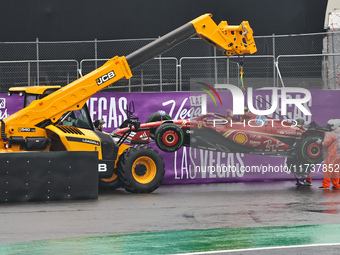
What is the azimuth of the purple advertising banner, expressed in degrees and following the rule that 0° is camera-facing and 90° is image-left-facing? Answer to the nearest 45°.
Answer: approximately 0°

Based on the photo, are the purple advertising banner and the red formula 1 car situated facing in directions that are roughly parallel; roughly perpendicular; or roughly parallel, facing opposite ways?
roughly perpendicular

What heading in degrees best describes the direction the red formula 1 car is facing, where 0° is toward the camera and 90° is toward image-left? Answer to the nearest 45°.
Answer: approximately 90°

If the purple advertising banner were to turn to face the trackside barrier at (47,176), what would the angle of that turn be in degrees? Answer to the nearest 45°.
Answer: approximately 45° to its right

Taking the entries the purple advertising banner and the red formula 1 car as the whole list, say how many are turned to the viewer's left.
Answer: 1
